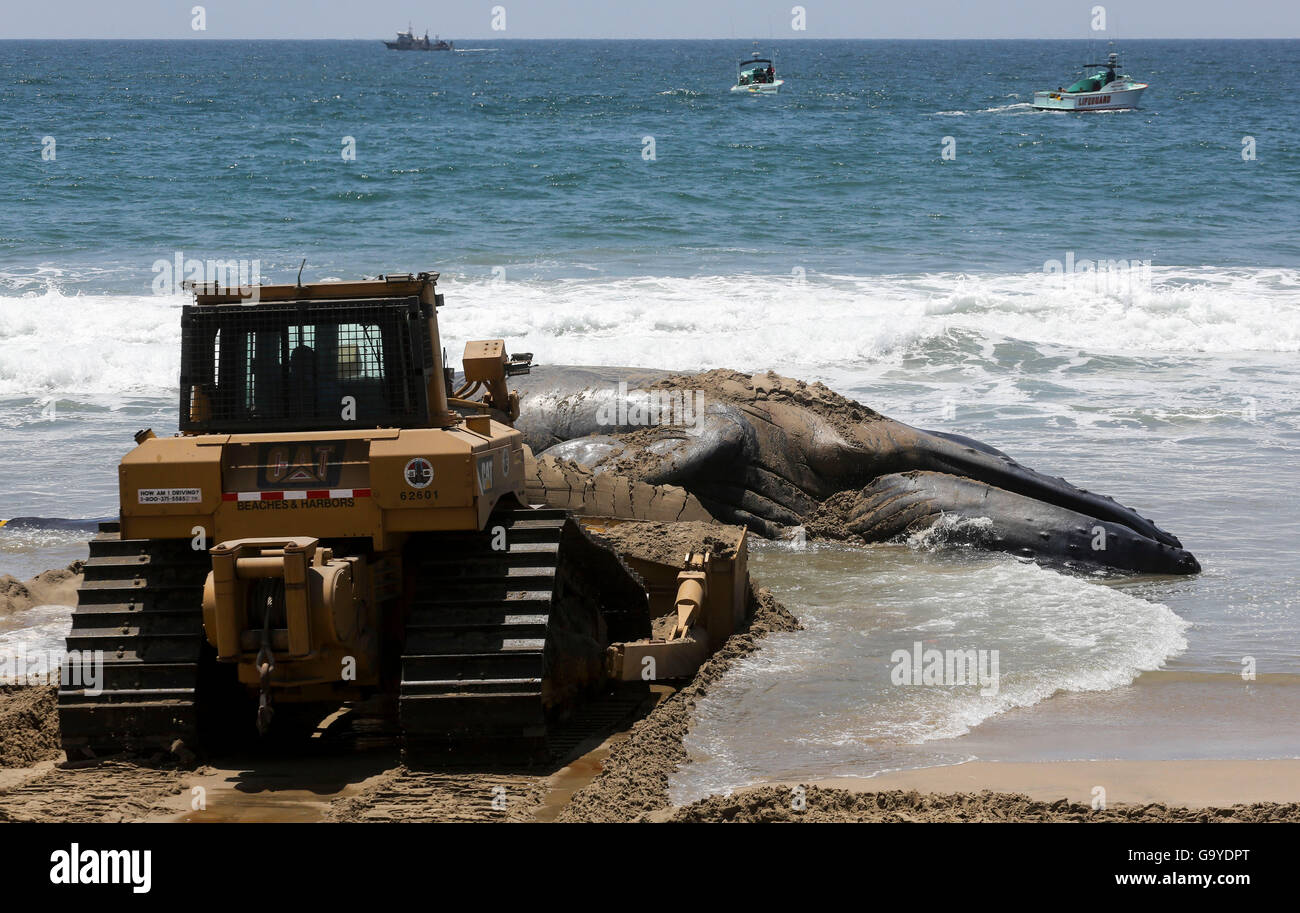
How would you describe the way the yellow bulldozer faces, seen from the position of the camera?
facing away from the viewer and to the right of the viewer

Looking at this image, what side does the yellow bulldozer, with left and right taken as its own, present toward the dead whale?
front
